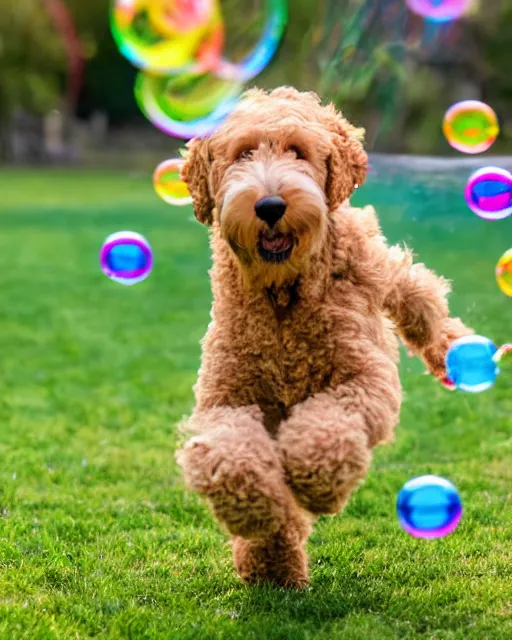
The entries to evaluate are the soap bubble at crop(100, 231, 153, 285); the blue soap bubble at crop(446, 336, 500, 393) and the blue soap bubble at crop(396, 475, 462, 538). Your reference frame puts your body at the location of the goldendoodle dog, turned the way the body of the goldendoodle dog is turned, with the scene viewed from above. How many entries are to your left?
2

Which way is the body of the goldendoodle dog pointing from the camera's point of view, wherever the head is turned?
toward the camera

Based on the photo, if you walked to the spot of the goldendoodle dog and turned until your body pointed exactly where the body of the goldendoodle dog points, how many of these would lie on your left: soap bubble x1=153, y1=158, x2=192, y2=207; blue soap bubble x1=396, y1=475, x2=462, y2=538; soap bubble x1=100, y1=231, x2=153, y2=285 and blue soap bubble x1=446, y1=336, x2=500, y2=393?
2

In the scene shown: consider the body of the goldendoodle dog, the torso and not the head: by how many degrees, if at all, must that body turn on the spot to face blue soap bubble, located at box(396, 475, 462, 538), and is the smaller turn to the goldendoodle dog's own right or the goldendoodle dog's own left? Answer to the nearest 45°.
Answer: approximately 90° to the goldendoodle dog's own left

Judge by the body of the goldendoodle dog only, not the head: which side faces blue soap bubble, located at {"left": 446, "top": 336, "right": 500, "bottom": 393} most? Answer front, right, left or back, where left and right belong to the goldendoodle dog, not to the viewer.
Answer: left

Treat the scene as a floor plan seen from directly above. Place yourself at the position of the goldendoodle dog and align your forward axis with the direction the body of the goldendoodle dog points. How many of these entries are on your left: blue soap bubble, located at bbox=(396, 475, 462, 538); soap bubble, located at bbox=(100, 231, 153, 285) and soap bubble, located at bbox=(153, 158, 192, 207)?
1

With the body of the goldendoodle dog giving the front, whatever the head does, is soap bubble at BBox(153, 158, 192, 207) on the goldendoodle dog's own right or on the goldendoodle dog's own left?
on the goldendoodle dog's own right
